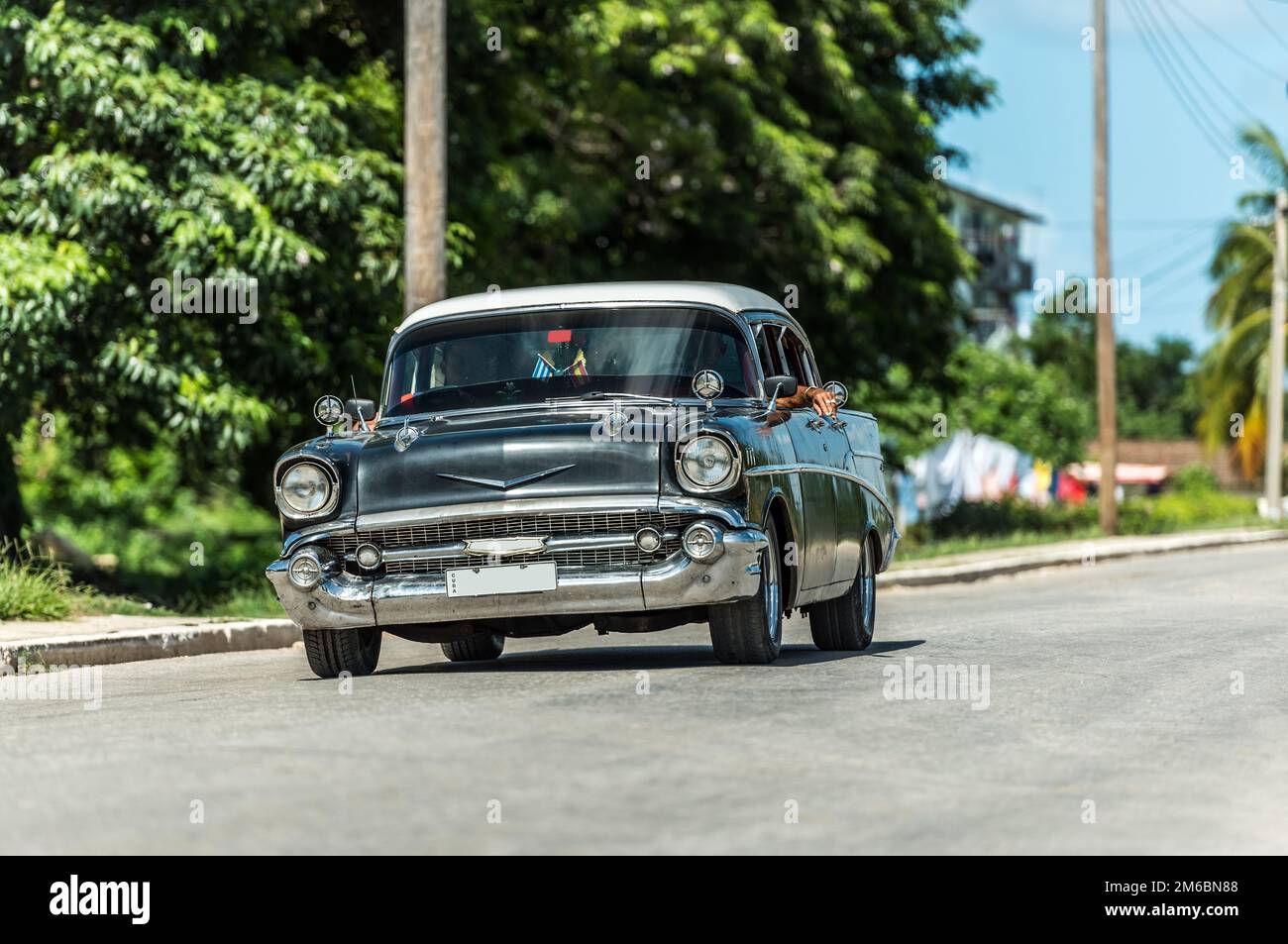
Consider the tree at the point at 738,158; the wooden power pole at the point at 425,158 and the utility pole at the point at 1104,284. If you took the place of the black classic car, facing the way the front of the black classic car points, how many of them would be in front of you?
0

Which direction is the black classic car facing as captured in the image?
toward the camera

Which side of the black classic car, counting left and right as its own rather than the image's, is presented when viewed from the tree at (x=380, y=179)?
back

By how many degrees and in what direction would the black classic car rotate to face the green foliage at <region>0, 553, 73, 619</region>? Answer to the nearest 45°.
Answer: approximately 135° to its right

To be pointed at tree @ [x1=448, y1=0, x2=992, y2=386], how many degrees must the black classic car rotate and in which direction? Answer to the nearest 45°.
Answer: approximately 180°

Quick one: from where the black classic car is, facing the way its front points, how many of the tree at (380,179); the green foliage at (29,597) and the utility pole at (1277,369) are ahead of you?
0

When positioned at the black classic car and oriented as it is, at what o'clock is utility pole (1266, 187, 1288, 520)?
The utility pole is roughly at 7 o'clock from the black classic car.

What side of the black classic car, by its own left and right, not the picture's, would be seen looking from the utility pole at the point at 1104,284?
back

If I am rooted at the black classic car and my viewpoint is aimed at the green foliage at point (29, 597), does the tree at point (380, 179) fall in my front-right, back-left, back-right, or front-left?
front-right

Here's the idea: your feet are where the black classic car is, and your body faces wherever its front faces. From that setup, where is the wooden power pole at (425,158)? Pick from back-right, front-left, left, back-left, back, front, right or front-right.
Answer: back
